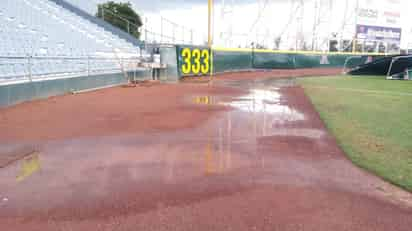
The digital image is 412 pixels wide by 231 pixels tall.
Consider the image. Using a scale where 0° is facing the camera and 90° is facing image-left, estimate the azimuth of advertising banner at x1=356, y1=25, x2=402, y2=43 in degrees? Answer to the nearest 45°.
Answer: approximately 0°

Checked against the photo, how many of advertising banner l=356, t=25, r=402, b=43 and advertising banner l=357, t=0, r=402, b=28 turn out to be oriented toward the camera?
2

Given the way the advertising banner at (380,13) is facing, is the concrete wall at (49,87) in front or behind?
in front

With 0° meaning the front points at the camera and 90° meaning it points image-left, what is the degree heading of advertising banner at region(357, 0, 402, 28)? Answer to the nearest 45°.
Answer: approximately 0°

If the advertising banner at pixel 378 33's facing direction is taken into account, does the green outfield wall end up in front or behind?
in front
